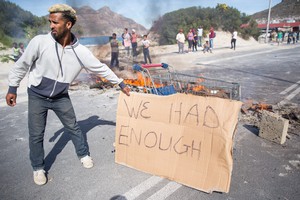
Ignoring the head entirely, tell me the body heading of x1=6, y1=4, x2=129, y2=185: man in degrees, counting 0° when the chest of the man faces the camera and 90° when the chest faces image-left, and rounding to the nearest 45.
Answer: approximately 0°

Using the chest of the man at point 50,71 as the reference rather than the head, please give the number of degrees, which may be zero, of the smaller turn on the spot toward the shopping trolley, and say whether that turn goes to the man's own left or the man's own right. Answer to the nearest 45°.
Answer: approximately 90° to the man's own left

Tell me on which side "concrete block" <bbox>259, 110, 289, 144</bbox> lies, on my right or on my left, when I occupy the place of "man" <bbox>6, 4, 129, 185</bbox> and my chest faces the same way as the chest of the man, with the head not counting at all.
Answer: on my left

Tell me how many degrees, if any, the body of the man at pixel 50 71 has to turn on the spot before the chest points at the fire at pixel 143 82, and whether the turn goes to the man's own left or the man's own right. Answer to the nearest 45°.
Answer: approximately 135° to the man's own left

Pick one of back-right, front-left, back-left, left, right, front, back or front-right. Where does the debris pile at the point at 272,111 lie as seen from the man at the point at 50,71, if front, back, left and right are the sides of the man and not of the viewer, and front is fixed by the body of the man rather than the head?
left
